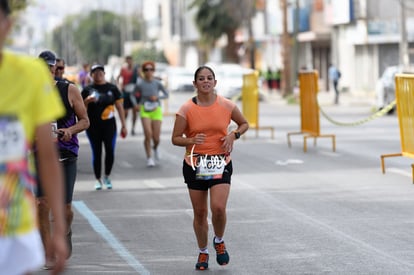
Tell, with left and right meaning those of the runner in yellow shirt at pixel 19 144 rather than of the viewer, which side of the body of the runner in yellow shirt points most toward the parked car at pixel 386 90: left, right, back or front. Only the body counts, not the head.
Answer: back

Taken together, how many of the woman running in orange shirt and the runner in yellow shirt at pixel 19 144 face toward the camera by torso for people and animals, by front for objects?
2

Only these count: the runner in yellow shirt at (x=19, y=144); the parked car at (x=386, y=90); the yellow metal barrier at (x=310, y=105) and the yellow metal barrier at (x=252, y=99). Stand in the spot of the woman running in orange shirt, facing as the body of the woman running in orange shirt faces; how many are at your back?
3

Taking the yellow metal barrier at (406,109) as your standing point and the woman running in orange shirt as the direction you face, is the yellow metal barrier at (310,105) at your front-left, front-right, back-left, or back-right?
back-right

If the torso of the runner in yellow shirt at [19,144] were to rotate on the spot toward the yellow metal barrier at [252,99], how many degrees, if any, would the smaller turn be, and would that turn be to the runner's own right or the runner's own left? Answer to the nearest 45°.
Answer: approximately 180°

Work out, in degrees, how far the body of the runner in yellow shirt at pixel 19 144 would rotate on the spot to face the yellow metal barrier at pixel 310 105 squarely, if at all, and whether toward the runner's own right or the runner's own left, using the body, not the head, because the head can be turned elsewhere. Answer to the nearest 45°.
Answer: approximately 180°

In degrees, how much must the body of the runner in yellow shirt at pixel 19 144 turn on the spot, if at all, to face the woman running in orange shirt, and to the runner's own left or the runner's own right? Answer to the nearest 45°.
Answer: approximately 180°

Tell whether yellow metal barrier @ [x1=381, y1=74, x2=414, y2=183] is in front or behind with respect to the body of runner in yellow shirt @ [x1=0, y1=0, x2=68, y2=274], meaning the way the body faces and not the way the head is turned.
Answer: behind

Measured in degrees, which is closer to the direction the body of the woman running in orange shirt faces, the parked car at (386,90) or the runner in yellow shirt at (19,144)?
the runner in yellow shirt

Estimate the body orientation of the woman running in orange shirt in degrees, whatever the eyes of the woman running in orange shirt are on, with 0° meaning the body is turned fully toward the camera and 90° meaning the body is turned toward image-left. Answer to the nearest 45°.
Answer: approximately 0°

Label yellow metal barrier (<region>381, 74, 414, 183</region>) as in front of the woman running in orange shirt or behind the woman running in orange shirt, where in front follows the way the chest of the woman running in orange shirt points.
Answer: behind

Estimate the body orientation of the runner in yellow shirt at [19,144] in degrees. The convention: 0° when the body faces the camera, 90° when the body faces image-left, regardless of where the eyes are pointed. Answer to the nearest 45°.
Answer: approximately 0°

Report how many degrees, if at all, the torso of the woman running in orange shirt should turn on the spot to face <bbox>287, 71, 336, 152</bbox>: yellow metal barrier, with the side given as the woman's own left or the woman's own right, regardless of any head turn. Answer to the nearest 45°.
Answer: approximately 180°
